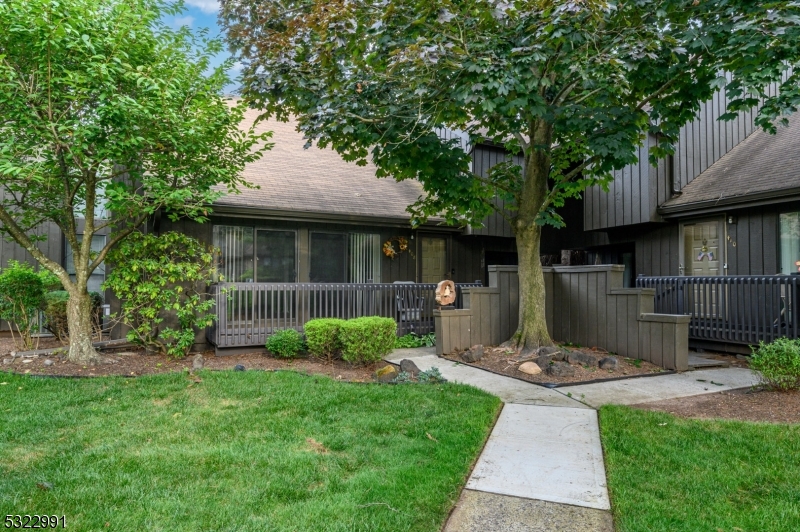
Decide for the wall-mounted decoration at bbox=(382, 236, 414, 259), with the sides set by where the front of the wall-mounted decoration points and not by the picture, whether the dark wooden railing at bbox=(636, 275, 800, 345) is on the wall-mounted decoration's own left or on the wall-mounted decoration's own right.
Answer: on the wall-mounted decoration's own left

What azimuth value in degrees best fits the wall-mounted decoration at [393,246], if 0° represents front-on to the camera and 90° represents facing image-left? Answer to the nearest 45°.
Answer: approximately 0°

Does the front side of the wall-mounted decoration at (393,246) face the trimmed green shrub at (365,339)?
yes

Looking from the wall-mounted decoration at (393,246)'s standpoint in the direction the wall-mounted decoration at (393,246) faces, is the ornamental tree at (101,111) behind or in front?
in front

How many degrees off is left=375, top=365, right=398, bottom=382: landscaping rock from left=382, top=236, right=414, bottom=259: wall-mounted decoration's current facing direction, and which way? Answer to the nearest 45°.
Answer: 0° — it already faces it

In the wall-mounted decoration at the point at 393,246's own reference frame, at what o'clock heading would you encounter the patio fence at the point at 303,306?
The patio fence is roughly at 1 o'clock from the wall-mounted decoration.

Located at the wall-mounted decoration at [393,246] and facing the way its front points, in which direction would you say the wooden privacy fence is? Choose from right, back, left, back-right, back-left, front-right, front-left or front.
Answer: front-left

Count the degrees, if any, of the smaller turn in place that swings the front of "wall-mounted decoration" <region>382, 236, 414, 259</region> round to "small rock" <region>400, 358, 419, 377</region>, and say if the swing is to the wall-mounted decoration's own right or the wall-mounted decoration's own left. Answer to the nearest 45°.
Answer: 0° — it already faces it

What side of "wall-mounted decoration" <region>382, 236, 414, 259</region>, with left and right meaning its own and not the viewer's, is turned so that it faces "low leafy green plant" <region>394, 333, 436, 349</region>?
front
